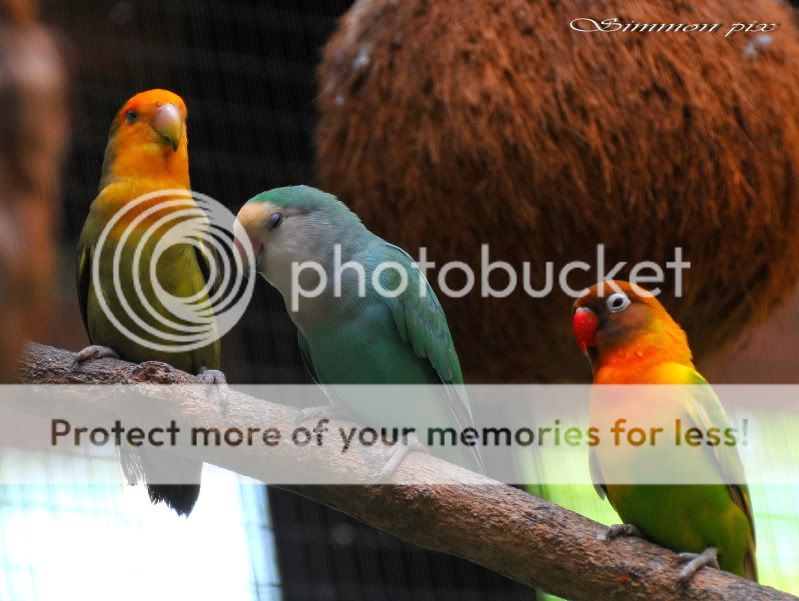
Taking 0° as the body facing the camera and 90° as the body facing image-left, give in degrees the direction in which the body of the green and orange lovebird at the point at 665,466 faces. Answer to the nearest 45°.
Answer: approximately 45°
